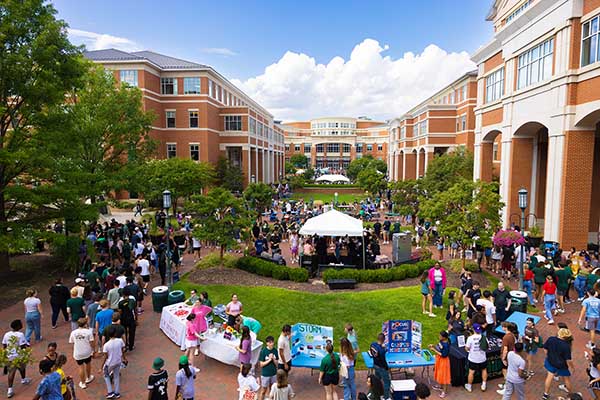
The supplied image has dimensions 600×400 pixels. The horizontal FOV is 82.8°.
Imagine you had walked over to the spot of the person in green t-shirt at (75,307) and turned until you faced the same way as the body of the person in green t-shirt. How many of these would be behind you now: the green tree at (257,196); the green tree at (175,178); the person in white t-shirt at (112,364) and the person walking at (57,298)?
1

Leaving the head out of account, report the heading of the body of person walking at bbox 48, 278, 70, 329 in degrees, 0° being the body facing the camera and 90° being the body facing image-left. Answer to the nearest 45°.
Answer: approximately 180°

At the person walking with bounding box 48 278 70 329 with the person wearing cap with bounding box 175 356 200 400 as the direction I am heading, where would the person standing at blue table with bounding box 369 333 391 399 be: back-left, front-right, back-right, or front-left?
front-left

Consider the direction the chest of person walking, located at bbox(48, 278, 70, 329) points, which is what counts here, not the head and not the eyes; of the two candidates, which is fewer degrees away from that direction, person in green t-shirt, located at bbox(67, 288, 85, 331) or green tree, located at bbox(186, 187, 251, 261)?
the green tree

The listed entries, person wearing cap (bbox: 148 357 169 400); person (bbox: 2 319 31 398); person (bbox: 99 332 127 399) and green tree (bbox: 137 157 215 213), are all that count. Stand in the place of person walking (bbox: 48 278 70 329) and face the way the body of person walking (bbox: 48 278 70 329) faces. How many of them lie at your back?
3

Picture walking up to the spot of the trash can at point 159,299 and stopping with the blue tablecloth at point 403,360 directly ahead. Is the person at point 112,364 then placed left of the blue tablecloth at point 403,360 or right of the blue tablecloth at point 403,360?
right

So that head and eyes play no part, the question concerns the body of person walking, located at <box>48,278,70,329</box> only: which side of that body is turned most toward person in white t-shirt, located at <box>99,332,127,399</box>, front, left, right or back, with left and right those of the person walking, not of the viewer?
back

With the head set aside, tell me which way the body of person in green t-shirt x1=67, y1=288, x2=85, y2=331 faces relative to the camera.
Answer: away from the camera

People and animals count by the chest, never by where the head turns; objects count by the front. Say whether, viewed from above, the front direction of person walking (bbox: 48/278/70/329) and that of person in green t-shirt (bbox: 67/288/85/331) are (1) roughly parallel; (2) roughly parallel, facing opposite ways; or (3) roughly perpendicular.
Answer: roughly parallel

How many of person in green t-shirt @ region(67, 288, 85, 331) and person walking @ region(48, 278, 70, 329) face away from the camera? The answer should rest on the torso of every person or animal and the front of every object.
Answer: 2

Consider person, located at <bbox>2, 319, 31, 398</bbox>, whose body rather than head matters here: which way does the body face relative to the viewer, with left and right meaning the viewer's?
facing away from the viewer and to the right of the viewer
